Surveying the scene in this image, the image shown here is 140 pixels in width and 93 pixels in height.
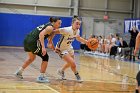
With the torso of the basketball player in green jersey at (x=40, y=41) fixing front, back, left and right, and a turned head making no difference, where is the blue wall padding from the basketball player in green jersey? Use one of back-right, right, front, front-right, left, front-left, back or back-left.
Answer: left

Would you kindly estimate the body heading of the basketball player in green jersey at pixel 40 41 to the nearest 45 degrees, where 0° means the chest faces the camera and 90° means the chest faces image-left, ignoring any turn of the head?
approximately 270°
